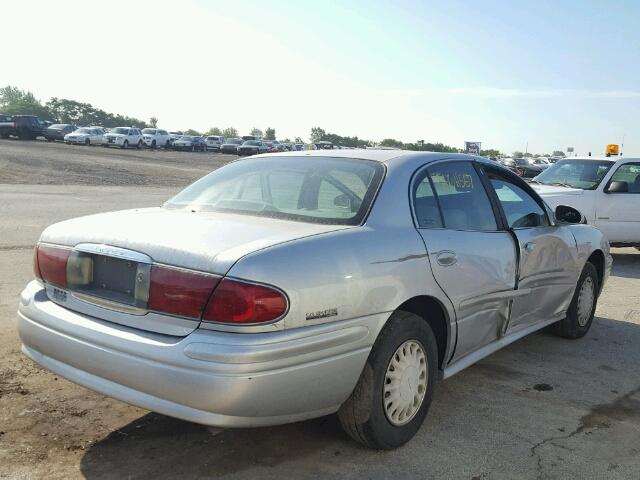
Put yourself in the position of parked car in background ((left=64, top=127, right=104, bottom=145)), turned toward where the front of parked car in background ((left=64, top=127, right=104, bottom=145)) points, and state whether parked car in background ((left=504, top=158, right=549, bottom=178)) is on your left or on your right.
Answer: on your left

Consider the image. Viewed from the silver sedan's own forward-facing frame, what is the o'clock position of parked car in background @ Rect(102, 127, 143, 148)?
The parked car in background is roughly at 10 o'clock from the silver sedan.

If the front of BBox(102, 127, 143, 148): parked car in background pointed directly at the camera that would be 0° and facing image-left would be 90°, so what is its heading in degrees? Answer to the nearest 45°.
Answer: approximately 45°

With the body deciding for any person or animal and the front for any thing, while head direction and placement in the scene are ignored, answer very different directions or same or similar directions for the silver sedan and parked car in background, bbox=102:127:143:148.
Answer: very different directions

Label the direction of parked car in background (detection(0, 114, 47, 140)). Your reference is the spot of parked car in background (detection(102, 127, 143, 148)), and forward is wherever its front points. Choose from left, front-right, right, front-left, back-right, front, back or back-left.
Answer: front-right

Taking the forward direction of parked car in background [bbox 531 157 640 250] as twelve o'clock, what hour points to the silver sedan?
The silver sedan is roughly at 11 o'clock from the parked car in background.

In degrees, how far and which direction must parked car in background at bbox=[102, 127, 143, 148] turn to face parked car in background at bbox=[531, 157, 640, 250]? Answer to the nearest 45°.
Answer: approximately 45° to its left

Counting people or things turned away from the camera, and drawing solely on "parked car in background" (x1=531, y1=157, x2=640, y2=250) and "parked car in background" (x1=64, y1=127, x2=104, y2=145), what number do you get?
0

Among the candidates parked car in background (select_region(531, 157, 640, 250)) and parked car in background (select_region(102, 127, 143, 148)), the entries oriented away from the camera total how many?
0

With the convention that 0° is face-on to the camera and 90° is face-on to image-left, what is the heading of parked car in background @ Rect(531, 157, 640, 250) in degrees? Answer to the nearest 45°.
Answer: approximately 45°

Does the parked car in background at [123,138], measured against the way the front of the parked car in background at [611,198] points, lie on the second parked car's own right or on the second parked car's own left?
on the second parked car's own right

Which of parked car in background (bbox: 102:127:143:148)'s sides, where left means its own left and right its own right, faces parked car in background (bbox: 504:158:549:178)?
left

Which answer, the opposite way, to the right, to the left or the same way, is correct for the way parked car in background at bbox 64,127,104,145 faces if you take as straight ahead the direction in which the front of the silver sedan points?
the opposite way

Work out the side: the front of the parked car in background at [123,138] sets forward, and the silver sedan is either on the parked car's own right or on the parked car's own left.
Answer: on the parked car's own left

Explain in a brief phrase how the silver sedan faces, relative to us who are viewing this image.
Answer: facing away from the viewer and to the right of the viewer
